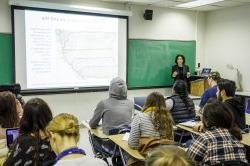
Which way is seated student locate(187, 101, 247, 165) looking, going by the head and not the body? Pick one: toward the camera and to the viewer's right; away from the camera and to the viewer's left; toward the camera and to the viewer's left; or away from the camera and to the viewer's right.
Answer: away from the camera and to the viewer's left

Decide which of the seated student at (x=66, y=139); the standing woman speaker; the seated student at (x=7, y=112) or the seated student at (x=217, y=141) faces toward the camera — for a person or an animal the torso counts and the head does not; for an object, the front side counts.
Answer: the standing woman speaker

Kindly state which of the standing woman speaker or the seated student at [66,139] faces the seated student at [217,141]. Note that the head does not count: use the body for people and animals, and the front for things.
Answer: the standing woman speaker

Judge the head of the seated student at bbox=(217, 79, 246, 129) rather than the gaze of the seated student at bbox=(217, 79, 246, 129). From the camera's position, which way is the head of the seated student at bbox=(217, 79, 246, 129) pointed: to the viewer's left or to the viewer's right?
to the viewer's left

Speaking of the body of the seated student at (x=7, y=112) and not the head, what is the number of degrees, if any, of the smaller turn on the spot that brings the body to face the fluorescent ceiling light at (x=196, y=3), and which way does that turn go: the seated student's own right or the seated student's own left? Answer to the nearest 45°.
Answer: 0° — they already face it

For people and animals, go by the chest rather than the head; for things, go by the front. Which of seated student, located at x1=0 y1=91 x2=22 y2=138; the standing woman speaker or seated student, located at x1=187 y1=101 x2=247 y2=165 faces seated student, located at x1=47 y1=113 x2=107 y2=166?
the standing woman speaker

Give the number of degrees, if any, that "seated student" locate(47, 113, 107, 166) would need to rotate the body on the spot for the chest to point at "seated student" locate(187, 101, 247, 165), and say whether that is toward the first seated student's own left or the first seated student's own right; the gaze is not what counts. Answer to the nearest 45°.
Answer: approximately 135° to the first seated student's own right

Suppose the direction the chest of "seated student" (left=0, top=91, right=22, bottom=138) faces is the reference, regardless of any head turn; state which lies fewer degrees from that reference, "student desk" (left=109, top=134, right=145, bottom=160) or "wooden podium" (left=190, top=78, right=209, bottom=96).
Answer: the wooden podium

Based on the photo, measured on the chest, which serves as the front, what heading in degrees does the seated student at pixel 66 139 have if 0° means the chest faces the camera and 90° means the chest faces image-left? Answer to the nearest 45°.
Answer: approximately 135°

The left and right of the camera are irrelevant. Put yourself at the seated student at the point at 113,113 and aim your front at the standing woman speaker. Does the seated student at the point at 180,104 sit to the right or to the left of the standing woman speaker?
right

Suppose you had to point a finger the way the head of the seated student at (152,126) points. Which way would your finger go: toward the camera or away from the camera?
away from the camera

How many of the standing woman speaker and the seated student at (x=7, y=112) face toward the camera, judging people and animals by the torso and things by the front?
1

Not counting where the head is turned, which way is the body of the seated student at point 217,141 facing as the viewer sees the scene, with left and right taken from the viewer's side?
facing away from the viewer and to the left of the viewer
